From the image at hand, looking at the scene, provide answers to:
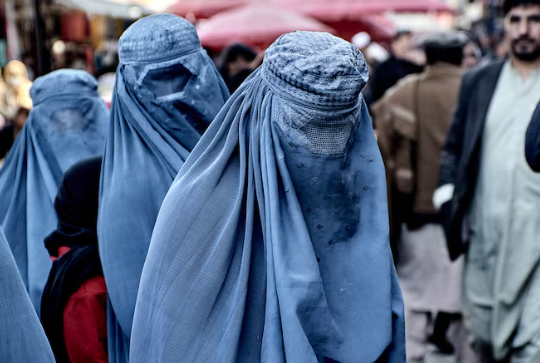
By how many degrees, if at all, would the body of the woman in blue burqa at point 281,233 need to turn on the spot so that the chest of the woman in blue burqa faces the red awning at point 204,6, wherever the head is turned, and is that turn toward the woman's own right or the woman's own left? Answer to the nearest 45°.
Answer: approximately 135° to the woman's own left

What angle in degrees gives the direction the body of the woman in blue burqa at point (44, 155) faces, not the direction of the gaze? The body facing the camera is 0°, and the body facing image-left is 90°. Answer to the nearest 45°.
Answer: approximately 315°

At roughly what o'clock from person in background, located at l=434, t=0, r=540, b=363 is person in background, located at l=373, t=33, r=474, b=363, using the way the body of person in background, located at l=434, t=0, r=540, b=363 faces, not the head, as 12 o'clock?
person in background, located at l=373, t=33, r=474, b=363 is roughly at 5 o'clock from person in background, located at l=434, t=0, r=540, b=363.

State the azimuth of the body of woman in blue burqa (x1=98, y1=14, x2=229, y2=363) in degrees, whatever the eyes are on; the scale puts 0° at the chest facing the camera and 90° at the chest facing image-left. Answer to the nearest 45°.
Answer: approximately 315°

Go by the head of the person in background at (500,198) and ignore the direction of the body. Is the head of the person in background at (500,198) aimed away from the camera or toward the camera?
toward the camera

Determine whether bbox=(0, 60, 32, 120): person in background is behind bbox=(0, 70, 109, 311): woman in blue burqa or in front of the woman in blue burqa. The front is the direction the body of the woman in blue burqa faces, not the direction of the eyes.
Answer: behind

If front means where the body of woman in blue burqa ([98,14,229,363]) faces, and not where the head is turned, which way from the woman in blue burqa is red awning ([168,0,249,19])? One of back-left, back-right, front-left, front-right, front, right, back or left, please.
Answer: back-left

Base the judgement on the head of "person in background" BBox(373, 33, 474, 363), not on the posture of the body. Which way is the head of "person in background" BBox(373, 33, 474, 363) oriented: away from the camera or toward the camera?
away from the camera
